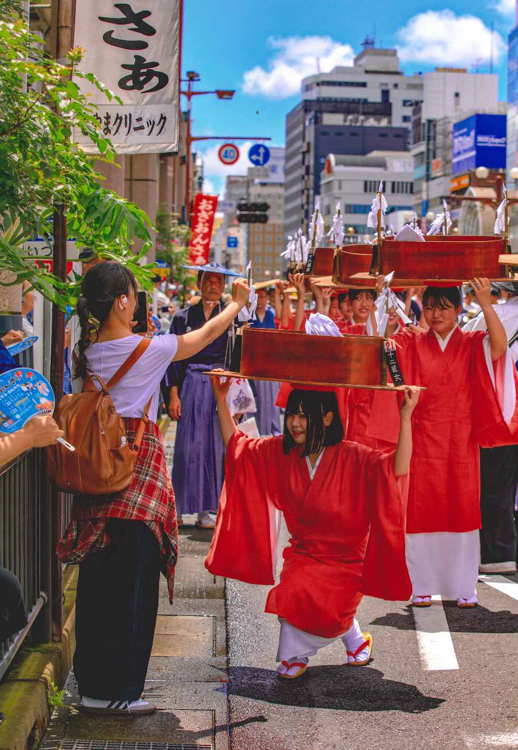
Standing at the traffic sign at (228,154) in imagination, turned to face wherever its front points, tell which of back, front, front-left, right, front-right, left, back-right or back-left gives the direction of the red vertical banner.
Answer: front

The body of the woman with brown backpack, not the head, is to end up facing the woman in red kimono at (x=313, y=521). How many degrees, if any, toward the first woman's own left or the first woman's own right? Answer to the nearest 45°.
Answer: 0° — they already face them

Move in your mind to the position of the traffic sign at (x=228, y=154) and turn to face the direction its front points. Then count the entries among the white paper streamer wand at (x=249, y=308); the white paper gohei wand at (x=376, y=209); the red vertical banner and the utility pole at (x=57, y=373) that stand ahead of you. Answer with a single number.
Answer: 4

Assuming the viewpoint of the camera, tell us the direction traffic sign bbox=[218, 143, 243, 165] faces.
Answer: facing the viewer

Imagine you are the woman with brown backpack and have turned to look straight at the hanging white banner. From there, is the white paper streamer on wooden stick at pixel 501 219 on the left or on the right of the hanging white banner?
right

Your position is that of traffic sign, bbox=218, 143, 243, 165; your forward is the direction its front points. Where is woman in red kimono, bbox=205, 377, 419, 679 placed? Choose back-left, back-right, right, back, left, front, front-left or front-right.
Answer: front

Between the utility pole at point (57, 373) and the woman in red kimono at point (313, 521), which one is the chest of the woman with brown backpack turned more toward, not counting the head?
the woman in red kimono

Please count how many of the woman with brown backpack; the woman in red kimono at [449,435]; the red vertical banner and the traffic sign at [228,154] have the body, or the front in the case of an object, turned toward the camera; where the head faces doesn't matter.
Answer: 3

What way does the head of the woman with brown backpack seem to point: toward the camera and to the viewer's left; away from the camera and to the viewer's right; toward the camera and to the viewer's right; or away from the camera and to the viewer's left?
away from the camera and to the viewer's right

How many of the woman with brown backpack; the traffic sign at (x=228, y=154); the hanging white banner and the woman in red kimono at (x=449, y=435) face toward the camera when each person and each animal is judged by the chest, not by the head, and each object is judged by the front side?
3

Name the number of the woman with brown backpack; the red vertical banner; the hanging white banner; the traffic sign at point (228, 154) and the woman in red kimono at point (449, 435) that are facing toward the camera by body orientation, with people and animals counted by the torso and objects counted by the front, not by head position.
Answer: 4

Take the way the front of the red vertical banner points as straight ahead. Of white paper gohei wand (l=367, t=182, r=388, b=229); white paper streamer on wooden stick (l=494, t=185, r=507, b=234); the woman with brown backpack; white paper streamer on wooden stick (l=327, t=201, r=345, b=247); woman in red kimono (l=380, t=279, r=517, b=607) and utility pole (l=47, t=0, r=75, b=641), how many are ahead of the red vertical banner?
6

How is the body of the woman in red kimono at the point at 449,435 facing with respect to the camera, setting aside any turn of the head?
toward the camera

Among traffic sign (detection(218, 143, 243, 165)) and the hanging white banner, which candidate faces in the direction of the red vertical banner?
the traffic sign

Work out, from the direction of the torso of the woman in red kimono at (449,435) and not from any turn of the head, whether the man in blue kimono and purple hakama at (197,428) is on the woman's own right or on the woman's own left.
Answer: on the woman's own right

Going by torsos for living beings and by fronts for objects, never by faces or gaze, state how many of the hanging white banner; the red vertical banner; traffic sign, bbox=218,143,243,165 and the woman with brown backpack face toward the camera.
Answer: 3

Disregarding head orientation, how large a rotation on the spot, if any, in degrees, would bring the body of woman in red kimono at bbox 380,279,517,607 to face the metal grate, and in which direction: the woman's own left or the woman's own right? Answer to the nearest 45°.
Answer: approximately 45° to the woman's own right
